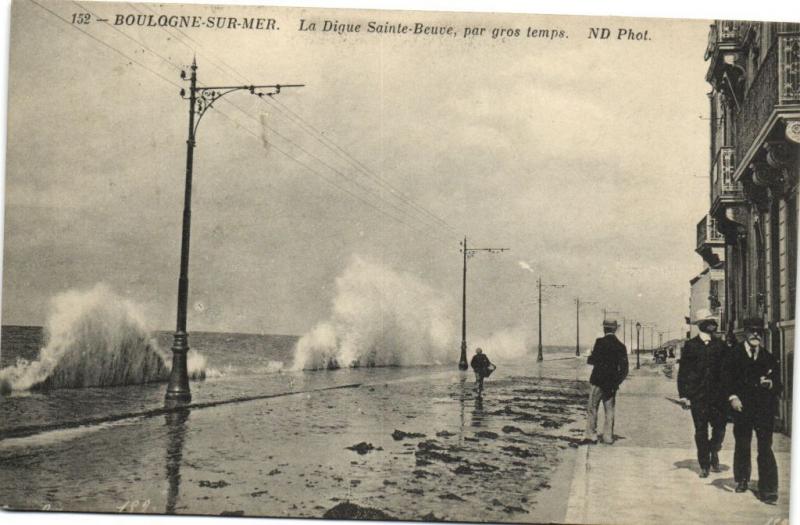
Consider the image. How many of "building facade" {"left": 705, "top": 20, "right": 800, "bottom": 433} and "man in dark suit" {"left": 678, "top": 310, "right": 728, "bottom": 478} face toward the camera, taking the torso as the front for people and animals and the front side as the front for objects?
1

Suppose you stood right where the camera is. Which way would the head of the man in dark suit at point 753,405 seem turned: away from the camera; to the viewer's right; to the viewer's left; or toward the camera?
toward the camera

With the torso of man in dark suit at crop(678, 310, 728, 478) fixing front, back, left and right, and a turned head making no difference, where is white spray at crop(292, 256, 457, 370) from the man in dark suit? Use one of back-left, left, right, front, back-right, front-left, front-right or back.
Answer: right

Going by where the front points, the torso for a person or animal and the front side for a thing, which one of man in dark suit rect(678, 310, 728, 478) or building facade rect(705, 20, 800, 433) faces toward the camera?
the man in dark suit

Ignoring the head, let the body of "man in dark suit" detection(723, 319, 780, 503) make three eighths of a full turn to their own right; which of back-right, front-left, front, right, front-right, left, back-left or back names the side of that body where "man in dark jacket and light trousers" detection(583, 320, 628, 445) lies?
front-left

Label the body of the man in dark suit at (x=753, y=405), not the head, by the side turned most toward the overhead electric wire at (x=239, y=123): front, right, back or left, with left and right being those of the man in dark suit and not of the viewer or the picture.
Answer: right

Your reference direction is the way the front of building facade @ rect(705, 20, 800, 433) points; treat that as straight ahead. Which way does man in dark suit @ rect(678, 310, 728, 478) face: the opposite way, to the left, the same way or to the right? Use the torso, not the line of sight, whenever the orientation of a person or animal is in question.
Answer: to the left

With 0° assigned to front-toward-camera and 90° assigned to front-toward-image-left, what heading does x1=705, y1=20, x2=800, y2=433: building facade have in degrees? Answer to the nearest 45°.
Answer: approximately 90°

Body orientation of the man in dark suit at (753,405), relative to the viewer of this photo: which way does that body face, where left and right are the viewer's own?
facing the viewer

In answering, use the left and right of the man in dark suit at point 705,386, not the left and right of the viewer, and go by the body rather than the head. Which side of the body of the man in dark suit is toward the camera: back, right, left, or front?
front

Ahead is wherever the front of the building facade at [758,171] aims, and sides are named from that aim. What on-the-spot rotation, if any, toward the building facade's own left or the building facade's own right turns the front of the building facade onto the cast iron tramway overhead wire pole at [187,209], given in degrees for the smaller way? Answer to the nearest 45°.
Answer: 0° — it already faces it

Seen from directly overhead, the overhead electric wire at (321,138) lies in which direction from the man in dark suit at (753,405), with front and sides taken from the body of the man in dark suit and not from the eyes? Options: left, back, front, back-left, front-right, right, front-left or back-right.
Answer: right
